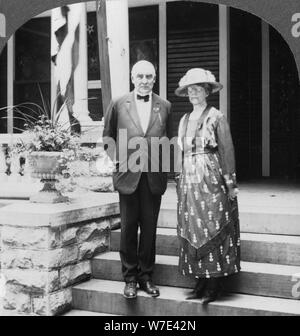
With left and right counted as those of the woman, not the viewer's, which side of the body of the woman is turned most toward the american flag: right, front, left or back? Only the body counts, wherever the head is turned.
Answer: right

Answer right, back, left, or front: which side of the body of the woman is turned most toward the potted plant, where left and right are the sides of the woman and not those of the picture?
right

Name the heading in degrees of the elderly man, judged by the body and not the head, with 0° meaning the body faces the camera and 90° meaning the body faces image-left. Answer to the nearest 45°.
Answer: approximately 0°
